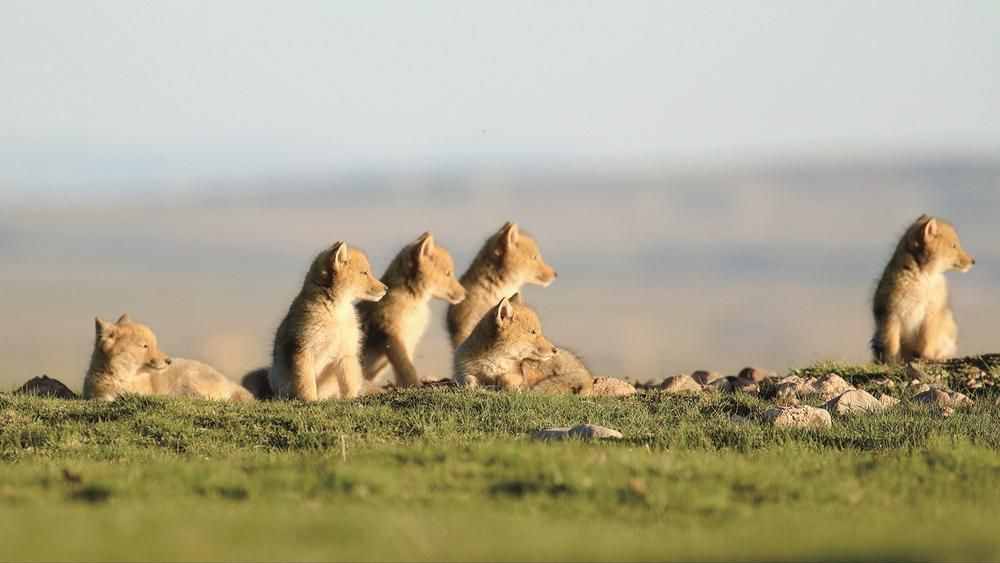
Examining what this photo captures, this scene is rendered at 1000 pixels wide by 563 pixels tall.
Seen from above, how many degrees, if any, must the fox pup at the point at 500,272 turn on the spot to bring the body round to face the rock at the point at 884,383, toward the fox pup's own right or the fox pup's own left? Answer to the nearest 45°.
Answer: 0° — it already faces it

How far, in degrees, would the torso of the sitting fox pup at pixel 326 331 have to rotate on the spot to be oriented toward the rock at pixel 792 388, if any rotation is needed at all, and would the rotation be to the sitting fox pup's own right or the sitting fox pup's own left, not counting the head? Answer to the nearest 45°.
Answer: approximately 45° to the sitting fox pup's own left

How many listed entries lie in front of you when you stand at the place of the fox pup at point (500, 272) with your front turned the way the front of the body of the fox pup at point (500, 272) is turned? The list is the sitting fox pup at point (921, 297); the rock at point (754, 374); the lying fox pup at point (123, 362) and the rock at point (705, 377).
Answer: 3

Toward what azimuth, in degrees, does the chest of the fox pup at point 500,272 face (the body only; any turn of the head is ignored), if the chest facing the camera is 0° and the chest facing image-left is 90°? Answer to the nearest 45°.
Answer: approximately 270°

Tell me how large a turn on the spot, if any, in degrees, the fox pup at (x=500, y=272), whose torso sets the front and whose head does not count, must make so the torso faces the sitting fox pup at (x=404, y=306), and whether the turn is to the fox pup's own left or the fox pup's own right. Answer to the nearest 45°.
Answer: approximately 135° to the fox pup's own right
